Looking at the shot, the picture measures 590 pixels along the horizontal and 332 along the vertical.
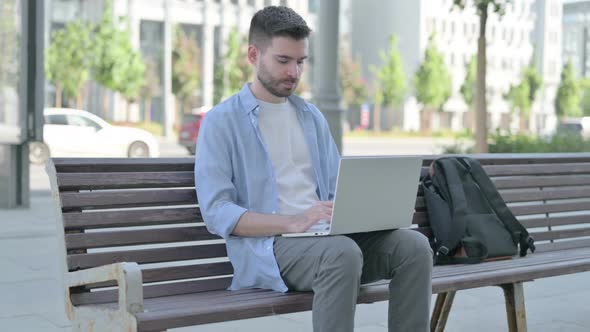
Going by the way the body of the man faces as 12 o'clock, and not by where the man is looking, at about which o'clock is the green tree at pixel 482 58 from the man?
The green tree is roughly at 8 o'clock from the man.

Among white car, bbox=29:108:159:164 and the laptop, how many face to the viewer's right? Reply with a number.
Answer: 1

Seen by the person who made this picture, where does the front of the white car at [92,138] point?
facing to the right of the viewer

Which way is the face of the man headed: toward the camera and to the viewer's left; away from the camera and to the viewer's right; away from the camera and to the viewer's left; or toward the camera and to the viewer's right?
toward the camera and to the viewer's right

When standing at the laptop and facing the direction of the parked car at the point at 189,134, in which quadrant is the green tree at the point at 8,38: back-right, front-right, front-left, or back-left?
front-left

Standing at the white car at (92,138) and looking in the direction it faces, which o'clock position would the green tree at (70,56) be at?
The green tree is roughly at 9 o'clock from the white car.

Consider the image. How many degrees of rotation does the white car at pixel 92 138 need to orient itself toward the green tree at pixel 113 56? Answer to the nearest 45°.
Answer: approximately 90° to its left

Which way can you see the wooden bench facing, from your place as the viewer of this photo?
facing the viewer and to the right of the viewer

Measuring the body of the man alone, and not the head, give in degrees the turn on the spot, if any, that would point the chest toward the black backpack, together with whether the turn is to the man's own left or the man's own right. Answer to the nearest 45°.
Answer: approximately 90° to the man's own left

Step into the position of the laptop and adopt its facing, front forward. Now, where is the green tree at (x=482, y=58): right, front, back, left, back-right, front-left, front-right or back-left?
front-right

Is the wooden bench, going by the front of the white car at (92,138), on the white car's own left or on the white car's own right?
on the white car's own right

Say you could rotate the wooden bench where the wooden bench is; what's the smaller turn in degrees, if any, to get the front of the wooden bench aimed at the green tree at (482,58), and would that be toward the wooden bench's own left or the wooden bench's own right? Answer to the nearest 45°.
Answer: approximately 135° to the wooden bench's own left

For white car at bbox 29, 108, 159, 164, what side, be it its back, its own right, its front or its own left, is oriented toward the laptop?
right
